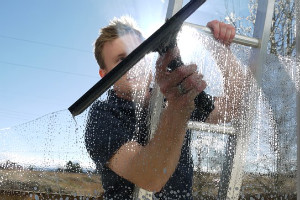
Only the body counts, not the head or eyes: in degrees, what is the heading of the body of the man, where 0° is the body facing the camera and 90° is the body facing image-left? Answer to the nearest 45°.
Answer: approximately 315°
